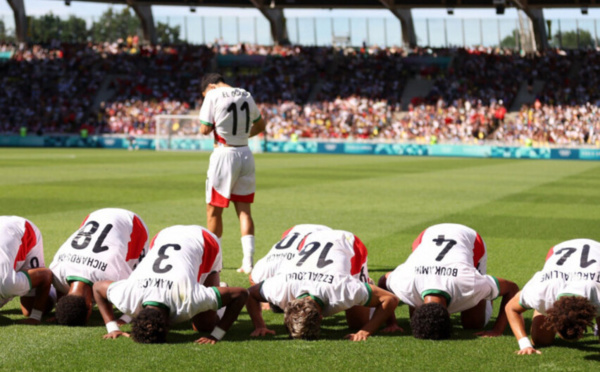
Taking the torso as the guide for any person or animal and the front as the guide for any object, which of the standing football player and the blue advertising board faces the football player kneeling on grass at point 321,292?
the blue advertising board

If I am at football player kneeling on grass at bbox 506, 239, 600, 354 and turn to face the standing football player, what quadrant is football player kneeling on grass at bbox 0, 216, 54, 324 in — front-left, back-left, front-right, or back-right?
front-left

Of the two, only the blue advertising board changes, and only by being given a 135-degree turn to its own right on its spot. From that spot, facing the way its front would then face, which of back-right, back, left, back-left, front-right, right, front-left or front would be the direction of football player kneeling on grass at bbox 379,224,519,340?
back-left

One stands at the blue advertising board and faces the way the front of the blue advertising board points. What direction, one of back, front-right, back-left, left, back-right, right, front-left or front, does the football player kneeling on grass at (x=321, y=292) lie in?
front

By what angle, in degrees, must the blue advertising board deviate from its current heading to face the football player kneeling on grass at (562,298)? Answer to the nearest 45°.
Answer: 0° — it already faces them

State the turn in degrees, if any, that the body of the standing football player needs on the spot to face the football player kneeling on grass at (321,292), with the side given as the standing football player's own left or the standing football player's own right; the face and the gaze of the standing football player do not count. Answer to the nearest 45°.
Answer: approximately 135° to the standing football player's own left

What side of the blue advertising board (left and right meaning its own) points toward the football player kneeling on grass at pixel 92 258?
front

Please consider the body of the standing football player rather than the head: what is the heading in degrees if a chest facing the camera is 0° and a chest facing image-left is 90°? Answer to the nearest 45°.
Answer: approximately 135°

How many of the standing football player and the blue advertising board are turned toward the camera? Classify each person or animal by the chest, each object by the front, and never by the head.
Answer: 1

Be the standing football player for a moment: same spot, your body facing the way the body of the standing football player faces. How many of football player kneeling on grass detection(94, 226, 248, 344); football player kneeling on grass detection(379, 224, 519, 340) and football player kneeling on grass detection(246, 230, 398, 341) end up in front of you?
0

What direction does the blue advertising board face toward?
toward the camera

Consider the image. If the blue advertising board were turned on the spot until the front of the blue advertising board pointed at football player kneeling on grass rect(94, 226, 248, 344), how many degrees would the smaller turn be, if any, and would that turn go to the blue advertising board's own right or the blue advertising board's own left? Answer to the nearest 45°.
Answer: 0° — it already faces them

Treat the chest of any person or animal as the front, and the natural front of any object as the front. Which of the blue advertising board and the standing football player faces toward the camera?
the blue advertising board
